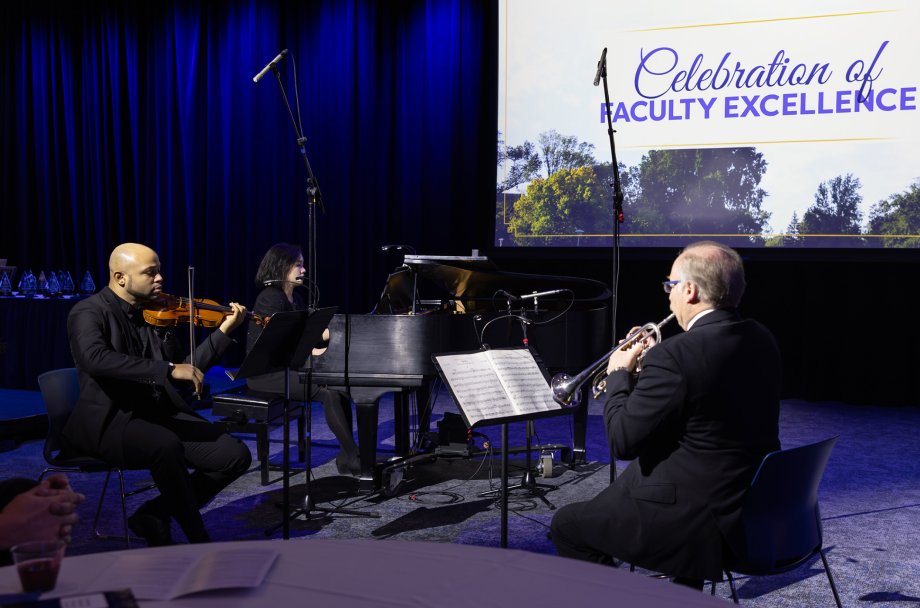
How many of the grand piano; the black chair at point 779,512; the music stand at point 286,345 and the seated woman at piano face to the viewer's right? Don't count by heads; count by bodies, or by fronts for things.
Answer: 1

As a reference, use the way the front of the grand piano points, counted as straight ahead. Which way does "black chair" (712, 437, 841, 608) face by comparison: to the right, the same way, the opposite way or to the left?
to the right

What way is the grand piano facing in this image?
to the viewer's left

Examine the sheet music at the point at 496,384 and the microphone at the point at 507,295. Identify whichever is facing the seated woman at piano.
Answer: the microphone

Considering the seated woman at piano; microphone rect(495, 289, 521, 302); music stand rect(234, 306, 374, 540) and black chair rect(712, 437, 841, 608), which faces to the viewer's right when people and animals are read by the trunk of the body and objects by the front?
the seated woman at piano

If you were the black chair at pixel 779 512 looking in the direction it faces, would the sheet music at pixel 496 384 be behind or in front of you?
in front

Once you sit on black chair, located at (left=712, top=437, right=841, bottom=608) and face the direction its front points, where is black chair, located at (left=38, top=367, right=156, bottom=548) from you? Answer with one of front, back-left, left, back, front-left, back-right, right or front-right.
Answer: front-left

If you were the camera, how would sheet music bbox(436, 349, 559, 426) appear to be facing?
facing the viewer and to the right of the viewer

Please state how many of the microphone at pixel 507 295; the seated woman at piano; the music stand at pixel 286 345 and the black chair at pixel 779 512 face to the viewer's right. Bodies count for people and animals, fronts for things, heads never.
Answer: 1

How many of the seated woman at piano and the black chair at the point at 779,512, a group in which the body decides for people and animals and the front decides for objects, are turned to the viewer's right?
1

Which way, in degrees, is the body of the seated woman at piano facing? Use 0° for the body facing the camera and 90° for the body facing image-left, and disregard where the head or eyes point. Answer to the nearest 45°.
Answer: approximately 270°

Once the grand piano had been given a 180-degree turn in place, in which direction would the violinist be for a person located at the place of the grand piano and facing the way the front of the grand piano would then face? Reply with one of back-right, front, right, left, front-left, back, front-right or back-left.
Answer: back-right

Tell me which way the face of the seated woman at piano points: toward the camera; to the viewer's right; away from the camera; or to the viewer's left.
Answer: to the viewer's right

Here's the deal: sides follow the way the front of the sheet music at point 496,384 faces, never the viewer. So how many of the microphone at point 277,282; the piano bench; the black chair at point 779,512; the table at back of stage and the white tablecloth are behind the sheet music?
3

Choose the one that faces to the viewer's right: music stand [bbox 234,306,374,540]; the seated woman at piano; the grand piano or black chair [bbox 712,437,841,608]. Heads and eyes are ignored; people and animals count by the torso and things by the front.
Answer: the seated woman at piano

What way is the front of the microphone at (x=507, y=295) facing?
to the viewer's left

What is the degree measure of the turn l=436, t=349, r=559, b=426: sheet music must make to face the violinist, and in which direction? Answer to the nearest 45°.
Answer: approximately 135° to its right
